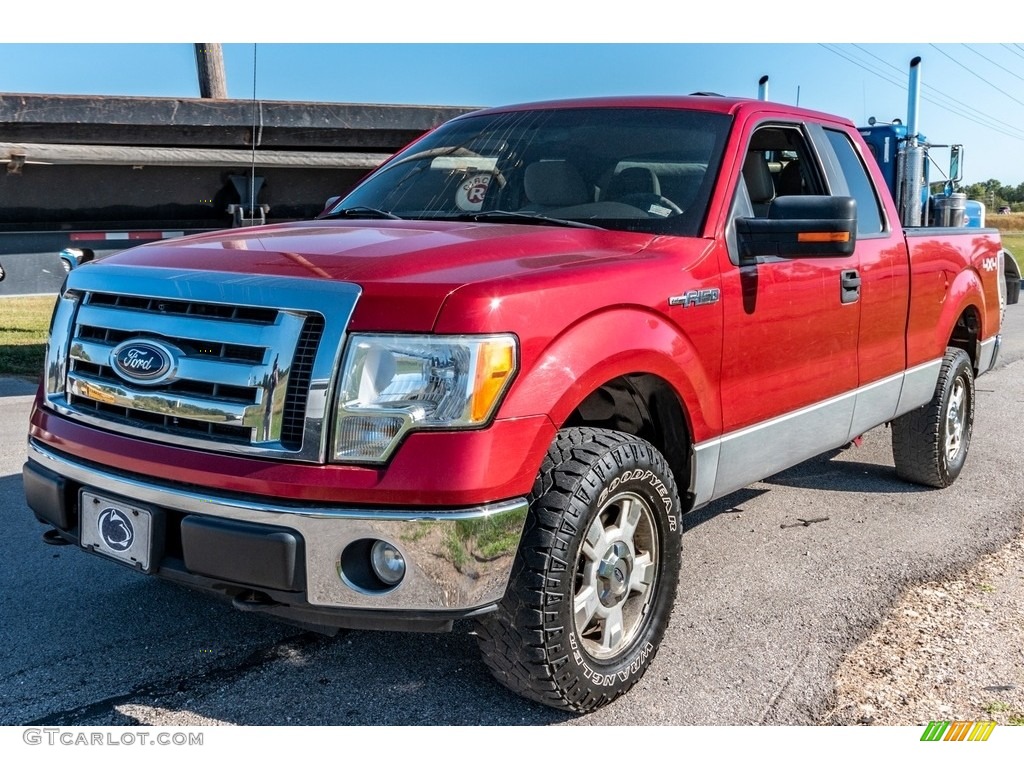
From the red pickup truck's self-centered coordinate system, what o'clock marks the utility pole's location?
The utility pole is roughly at 4 o'clock from the red pickup truck.

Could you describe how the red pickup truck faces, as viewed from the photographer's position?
facing the viewer and to the left of the viewer
